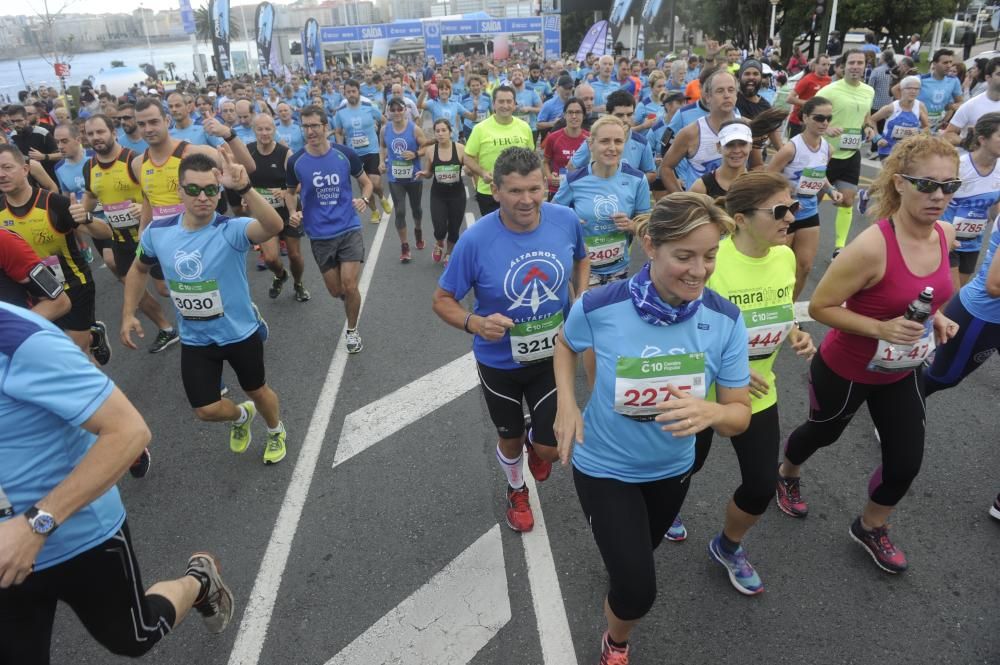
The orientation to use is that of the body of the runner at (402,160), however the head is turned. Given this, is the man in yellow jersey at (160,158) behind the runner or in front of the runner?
in front

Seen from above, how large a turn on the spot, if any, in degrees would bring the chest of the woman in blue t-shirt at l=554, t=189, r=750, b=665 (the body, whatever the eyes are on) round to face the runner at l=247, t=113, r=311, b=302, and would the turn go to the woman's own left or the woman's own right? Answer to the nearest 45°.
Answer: approximately 135° to the woman's own right

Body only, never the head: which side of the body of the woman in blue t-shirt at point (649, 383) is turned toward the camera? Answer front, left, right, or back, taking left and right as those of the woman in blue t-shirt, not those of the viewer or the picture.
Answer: front

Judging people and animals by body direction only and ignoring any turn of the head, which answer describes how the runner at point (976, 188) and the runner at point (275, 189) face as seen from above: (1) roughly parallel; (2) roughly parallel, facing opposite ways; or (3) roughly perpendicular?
roughly parallel

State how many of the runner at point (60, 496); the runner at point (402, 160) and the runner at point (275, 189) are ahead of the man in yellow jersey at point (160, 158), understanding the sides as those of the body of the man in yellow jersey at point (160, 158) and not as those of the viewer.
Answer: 1

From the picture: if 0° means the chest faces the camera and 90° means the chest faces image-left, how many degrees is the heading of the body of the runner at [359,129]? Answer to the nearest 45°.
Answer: approximately 0°

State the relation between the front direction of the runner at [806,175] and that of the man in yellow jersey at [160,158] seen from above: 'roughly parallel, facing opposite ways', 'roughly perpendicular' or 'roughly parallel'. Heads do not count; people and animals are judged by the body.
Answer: roughly parallel

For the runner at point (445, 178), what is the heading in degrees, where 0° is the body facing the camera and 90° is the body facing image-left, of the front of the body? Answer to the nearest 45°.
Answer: approximately 0°

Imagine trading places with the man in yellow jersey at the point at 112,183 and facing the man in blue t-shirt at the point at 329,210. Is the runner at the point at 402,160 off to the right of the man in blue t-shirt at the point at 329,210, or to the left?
left

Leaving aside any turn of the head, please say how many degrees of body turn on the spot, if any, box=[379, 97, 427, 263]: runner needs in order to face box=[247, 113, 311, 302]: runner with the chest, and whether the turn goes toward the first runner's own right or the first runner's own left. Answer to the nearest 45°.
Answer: approximately 45° to the first runner's own right

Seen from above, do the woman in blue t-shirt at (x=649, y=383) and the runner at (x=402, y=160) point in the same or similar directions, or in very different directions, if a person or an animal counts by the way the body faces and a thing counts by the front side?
same or similar directions

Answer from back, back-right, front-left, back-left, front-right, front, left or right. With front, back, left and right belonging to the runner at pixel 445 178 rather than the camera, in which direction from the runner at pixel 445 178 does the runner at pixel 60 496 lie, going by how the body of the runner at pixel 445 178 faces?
front

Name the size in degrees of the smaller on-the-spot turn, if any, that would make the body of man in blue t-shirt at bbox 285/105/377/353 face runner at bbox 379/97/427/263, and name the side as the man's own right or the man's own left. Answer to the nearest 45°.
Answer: approximately 180°

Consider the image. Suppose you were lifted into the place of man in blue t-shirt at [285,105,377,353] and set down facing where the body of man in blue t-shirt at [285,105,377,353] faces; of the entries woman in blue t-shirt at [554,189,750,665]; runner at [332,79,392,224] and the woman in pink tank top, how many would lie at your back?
1

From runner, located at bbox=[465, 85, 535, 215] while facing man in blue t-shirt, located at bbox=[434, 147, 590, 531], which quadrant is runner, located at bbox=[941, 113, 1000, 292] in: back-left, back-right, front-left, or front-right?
front-left

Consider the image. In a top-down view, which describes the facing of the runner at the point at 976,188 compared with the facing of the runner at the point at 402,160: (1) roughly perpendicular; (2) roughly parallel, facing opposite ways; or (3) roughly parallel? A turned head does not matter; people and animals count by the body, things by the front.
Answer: roughly parallel

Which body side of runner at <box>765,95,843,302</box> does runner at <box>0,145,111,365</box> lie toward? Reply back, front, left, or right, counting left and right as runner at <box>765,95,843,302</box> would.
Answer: right
